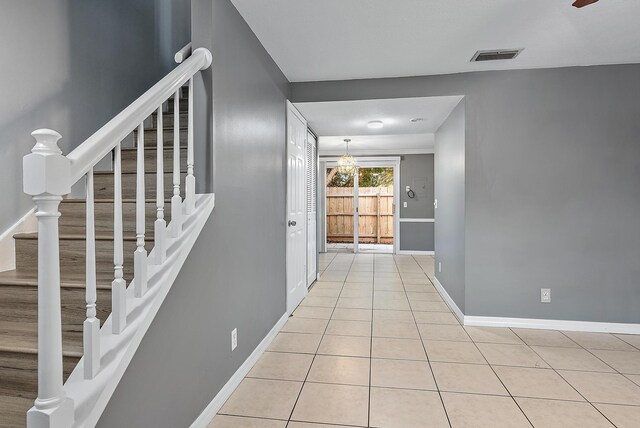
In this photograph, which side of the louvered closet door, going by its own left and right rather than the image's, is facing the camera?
right

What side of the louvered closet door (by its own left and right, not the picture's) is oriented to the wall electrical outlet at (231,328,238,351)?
right

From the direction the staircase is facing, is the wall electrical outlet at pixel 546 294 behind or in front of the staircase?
behind

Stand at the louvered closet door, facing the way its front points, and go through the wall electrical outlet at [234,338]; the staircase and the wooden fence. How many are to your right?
2

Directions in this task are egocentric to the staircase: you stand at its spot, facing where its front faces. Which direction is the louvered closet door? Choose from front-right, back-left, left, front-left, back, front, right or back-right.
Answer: back

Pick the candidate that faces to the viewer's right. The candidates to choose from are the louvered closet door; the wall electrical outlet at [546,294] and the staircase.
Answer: the louvered closet door

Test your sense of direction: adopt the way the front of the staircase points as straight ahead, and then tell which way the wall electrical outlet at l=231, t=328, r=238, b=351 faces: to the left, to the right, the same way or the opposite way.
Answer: to the left
